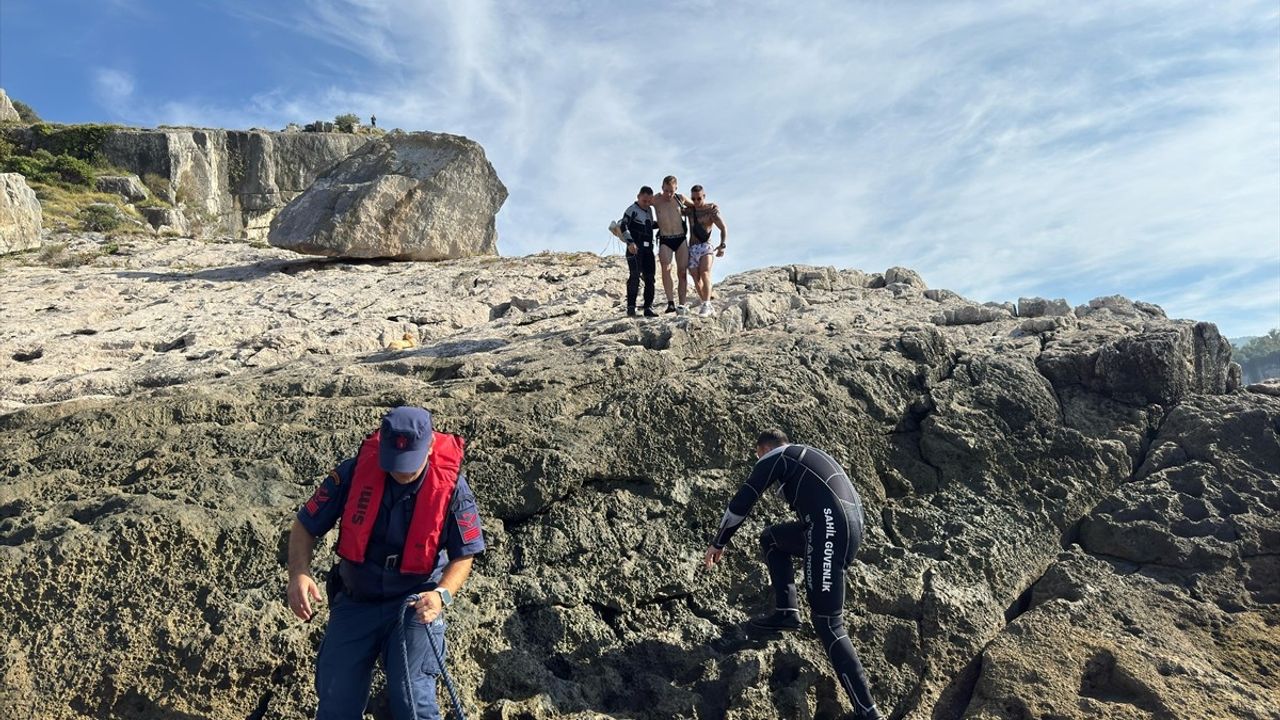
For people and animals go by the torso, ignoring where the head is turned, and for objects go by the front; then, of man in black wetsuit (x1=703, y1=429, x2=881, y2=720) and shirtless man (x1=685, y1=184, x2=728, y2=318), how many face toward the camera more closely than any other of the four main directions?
1

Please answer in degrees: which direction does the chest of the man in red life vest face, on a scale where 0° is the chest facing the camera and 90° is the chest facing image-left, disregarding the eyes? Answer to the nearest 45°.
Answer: approximately 0°

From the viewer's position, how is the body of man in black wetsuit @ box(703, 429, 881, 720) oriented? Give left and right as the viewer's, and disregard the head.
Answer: facing away from the viewer and to the left of the viewer

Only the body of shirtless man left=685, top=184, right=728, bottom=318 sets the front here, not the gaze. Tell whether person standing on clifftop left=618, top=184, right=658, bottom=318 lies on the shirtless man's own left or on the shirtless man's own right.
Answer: on the shirtless man's own right

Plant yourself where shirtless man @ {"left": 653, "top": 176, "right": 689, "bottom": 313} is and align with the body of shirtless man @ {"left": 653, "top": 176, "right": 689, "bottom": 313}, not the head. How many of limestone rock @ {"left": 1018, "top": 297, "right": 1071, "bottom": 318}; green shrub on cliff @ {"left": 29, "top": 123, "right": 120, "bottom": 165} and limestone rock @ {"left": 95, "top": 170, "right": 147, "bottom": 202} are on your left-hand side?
1

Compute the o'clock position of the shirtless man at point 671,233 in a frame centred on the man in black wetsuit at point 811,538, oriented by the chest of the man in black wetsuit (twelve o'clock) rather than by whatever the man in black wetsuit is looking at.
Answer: The shirtless man is roughly at 1 o'clock from the man in black wetsuit.

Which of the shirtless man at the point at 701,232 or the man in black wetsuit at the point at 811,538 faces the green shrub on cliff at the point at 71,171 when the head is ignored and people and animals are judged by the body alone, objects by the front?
the man in black wetsuit

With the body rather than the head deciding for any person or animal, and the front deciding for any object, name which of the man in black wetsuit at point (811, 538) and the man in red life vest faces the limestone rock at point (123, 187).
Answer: the man in black wetsuit
